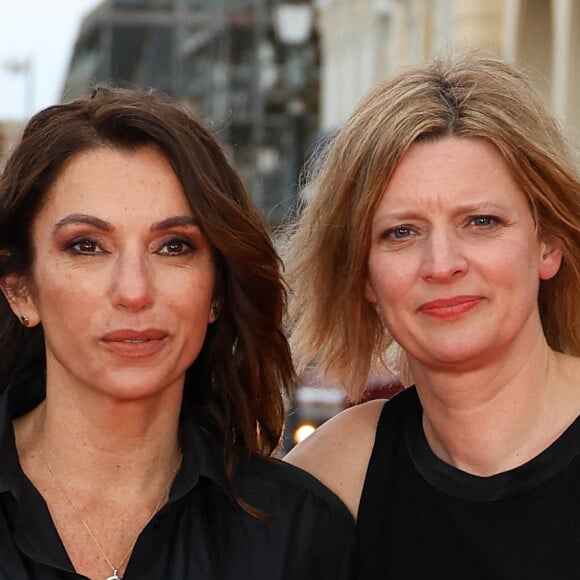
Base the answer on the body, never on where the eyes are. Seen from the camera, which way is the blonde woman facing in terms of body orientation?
toward the camera

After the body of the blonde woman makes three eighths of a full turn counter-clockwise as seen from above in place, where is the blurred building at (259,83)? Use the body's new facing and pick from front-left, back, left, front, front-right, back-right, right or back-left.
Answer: front-left
